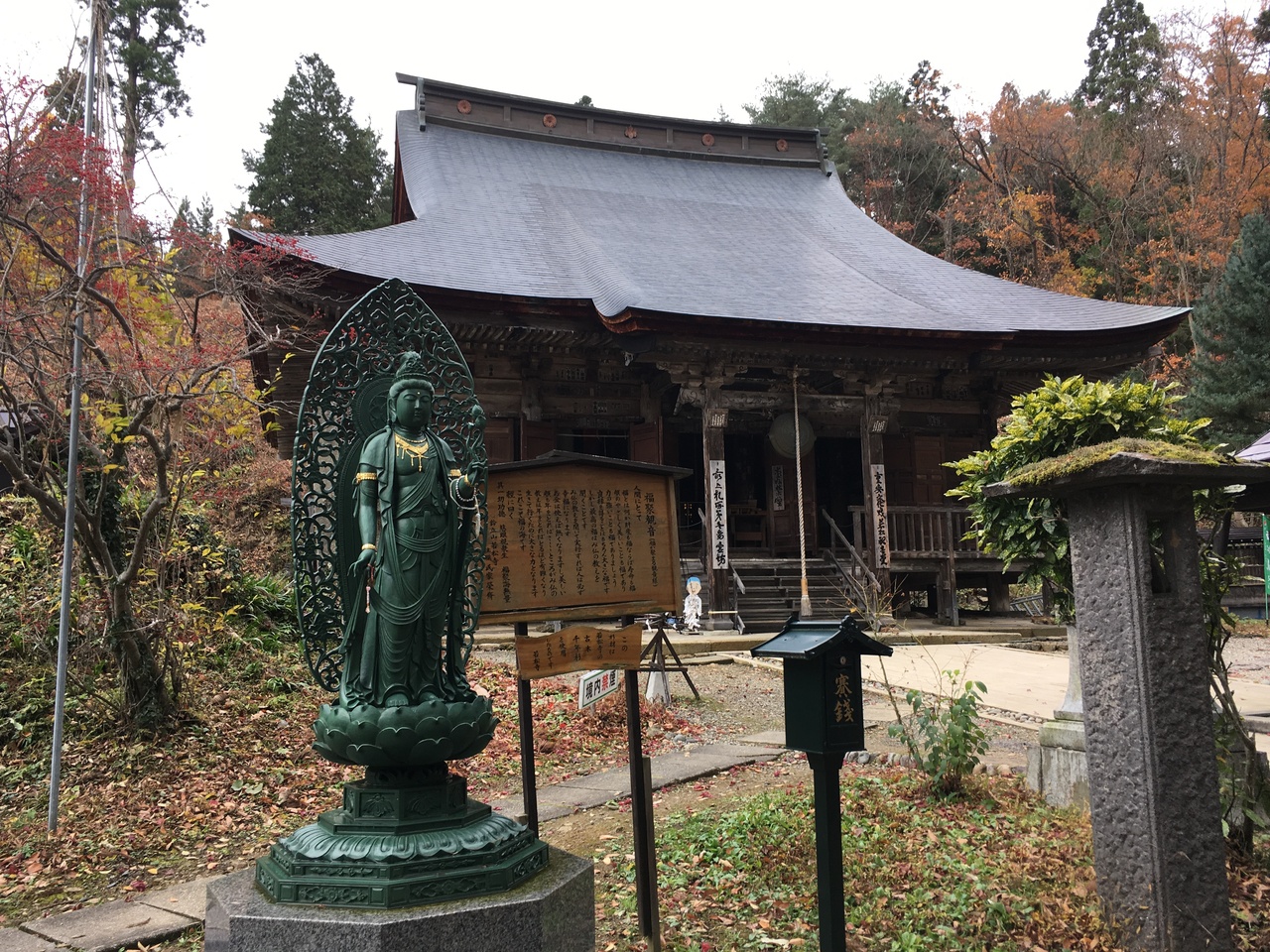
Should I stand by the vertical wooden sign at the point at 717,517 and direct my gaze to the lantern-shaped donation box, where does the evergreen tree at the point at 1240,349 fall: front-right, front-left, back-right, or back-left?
back-left

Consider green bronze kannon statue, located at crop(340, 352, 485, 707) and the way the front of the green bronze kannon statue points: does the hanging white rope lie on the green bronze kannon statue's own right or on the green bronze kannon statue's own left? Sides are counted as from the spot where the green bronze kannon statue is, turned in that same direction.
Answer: on the green bronze kannon statue's own left

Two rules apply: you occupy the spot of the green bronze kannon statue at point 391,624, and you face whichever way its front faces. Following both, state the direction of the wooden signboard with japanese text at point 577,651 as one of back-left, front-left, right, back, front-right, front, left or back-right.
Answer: left

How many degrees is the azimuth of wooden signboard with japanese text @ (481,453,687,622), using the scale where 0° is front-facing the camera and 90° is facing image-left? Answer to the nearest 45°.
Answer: approximately 0°

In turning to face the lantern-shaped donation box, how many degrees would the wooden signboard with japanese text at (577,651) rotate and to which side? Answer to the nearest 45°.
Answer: approximately 45° to its left

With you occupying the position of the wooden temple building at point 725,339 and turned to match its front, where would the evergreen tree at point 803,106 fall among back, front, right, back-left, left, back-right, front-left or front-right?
back-left

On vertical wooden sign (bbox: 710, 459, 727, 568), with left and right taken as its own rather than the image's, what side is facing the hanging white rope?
left

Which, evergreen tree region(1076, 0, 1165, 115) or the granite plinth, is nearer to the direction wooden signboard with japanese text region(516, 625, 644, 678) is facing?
the granite plinth

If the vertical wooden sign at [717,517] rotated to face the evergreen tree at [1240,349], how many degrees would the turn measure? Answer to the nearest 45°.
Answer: approximately 135° to its left

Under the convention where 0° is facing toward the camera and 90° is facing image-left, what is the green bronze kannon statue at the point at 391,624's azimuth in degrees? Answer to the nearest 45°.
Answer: approximately 315°

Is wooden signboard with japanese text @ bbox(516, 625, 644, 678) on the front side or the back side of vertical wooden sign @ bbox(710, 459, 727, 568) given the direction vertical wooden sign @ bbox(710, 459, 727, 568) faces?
on the front side
